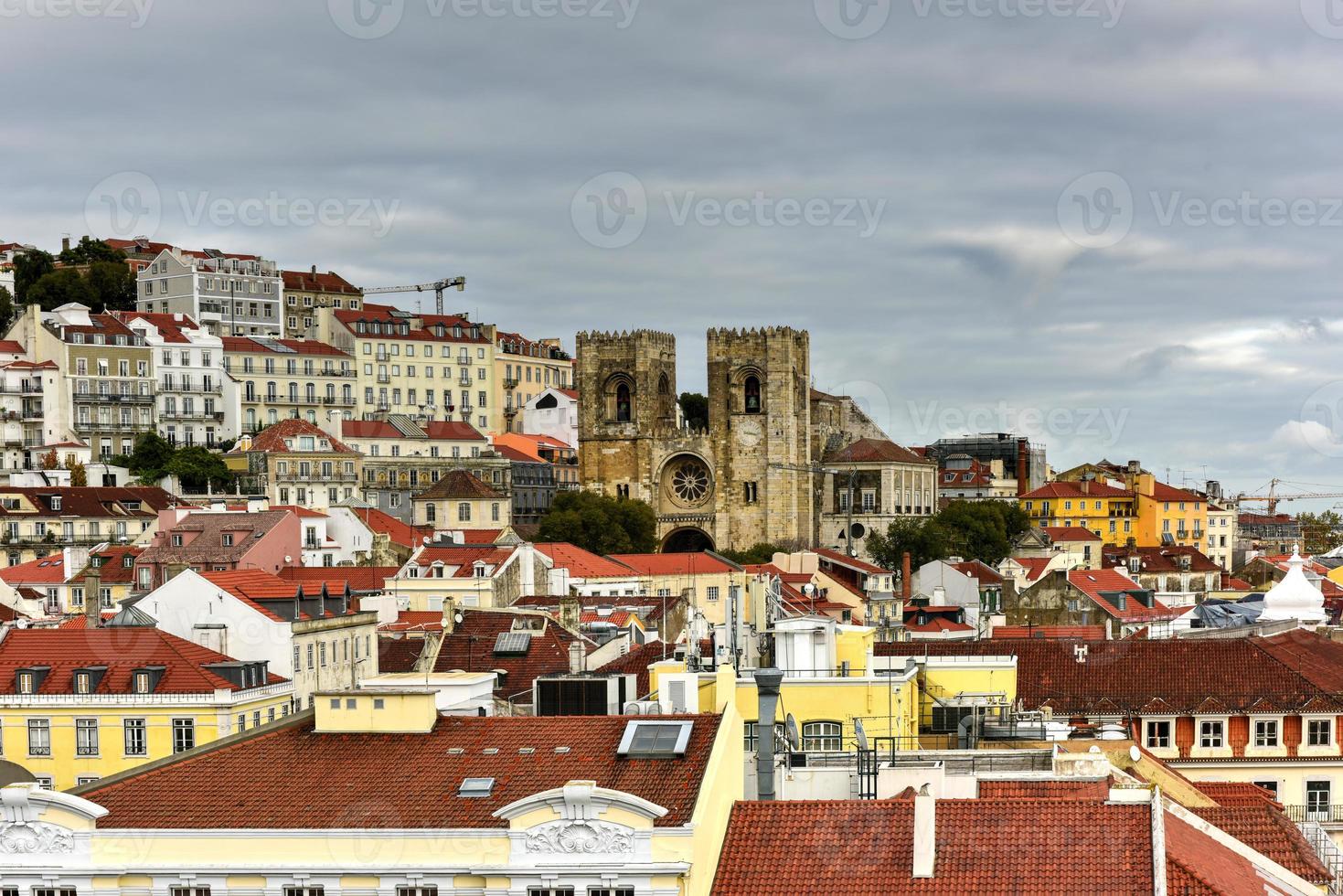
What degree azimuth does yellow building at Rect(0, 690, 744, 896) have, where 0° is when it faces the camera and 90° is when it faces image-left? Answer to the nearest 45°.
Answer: approximately 0°

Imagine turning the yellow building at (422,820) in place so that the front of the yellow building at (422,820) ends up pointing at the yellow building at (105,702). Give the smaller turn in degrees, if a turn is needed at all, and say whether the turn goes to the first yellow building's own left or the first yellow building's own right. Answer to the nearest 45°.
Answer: approximately 180°

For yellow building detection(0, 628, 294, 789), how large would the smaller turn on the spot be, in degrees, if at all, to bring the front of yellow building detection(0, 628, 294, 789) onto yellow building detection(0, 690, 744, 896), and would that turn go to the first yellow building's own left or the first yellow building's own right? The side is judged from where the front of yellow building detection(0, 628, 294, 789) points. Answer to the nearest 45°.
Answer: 0° — it already faces it

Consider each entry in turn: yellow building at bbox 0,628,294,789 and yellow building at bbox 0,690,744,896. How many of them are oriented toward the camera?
2
